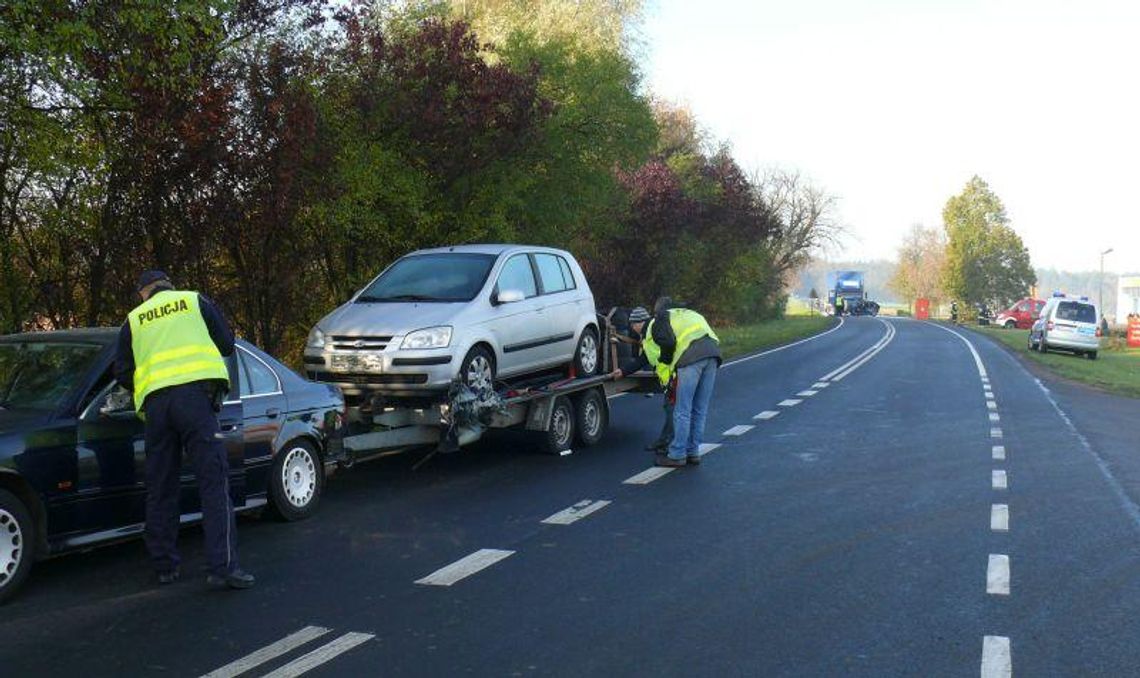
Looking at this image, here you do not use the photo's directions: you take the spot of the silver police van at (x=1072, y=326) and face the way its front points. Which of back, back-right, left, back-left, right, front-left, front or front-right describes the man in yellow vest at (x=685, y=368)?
back-left

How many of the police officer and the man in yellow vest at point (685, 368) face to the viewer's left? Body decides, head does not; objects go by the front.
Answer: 1

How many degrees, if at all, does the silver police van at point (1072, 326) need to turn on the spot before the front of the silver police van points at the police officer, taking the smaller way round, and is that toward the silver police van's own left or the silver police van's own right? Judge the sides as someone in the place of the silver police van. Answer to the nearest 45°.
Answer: approximately 135° to the silver police van's own left

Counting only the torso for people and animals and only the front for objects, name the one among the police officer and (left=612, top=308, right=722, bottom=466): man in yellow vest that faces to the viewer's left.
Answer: the man in yellow vest

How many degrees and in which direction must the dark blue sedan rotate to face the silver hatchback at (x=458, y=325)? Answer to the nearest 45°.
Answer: approximately 180°

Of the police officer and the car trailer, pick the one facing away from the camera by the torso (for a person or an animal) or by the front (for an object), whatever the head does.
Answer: the police officer

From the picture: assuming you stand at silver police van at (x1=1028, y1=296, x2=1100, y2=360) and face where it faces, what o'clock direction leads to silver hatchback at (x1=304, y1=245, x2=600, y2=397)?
silver hatchback at (x1=304, y1=245, x2=600, y2=397) is roughly at 8 o'clock from silver police van at (x1=1028, y1=296, x2=1100, y2=360).

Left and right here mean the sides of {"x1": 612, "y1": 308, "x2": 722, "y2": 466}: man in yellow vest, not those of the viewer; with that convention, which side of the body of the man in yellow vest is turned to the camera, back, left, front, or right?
left

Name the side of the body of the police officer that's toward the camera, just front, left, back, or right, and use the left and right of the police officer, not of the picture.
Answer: back

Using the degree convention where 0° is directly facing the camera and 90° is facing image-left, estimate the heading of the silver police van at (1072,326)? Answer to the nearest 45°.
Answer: approximately 135°

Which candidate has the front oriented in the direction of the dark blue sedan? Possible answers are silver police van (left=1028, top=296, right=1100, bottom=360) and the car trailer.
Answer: the car trailer
